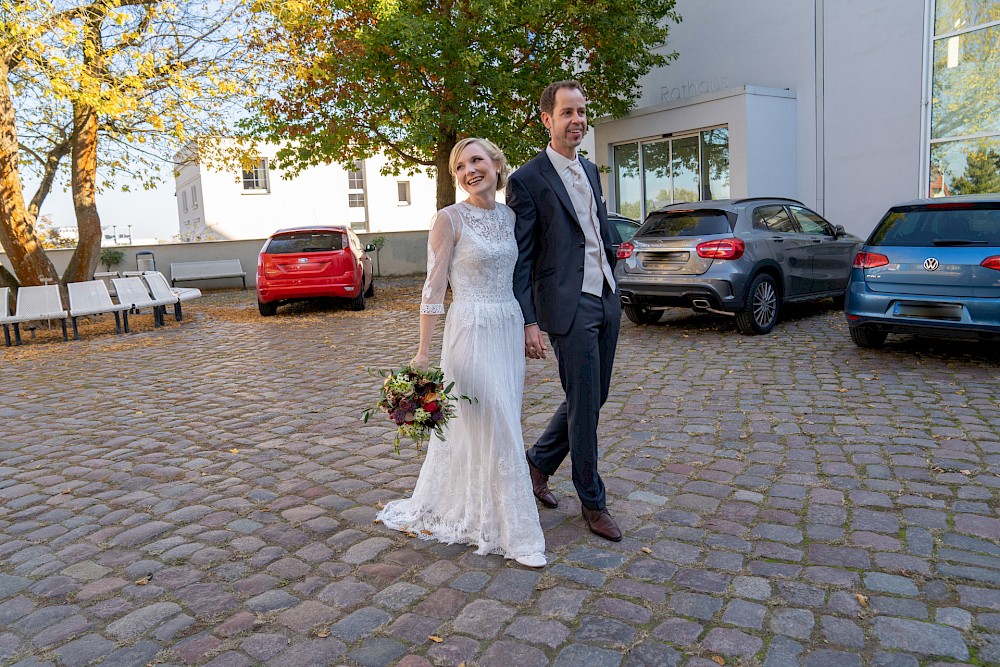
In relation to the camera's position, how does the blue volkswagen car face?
facing away from the viewer

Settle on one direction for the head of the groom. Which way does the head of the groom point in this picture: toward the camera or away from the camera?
toward the camera

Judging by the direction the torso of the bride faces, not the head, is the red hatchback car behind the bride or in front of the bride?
behind

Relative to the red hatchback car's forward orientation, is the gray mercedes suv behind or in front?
behind

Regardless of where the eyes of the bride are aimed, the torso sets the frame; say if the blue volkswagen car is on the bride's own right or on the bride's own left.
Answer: on the bride's own left

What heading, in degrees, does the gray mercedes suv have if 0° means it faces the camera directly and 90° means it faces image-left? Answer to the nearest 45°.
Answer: approximately 225°

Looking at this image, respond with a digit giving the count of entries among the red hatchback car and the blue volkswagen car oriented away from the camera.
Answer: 2

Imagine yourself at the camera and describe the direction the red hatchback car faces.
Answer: facing away from the viewer

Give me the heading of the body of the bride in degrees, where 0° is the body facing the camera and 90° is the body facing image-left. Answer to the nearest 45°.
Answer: approximately 315°

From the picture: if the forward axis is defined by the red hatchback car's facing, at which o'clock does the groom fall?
The groom is roughly at 6 o'clock from the red hatchback car.

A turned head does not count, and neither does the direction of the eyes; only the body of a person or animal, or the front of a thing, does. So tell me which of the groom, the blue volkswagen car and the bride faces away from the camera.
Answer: the blue volkswagen car

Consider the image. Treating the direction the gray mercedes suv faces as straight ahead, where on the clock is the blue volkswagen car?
The blue volkswagen car is roughly at 3 o'clock from the gray mercedes suv.

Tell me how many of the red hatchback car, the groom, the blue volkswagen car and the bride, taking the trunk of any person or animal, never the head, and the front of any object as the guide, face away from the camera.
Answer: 2

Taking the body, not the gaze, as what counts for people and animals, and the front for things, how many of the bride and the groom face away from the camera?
0

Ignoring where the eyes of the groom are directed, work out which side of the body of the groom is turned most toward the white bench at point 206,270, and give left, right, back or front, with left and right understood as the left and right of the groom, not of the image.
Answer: back

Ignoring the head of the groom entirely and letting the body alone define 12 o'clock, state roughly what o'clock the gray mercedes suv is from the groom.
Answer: The gray mercedes suv is roughly at 8 o'clock from the groom.

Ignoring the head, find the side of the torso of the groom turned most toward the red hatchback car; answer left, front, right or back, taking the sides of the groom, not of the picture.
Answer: back

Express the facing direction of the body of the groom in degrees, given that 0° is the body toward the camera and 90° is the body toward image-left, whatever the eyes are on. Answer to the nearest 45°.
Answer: approximately 315°
